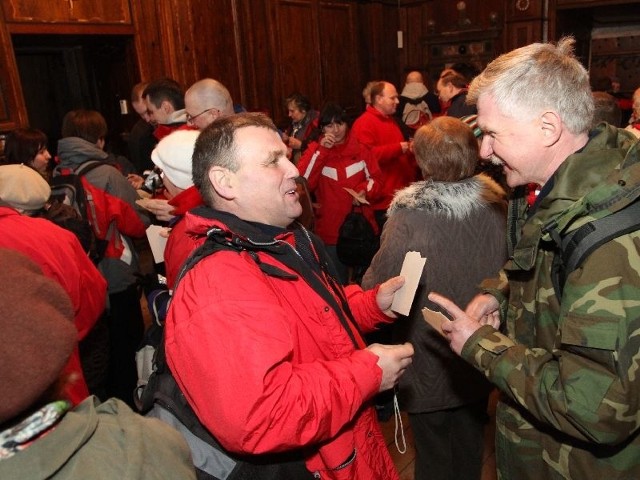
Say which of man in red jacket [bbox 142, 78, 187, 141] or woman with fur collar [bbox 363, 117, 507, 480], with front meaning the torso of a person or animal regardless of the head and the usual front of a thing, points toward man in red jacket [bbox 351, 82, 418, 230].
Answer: the woman with fur collar

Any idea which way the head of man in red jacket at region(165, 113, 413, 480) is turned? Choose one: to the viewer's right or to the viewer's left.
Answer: to the viewer's right

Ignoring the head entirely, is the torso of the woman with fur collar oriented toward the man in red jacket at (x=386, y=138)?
yes

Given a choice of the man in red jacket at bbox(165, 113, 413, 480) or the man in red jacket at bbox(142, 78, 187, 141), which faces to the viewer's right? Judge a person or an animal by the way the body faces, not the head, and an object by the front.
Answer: the man in red jacket at bbox(165, 113, 413, 480)

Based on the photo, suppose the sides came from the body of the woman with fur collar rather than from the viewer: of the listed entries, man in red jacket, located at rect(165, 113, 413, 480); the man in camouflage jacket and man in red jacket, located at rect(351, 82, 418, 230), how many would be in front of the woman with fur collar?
1

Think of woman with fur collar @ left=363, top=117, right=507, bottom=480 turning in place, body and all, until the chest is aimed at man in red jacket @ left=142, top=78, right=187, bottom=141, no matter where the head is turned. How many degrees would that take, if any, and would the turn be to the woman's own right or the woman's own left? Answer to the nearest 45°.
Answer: approximately 45° to the woman's own left

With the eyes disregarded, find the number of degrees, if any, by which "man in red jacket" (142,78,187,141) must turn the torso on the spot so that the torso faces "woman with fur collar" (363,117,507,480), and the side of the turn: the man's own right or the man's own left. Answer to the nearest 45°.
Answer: approximately 135° to the man's own left

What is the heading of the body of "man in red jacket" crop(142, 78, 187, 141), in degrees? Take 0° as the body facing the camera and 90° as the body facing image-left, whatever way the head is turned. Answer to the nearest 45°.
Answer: approximately 90°

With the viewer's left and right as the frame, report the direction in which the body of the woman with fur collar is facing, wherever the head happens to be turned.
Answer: facing away from the viewer

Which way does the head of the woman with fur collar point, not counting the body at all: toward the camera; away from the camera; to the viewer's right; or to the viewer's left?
away from the camera

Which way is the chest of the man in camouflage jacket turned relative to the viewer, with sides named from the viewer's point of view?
facing to the left of the viewer

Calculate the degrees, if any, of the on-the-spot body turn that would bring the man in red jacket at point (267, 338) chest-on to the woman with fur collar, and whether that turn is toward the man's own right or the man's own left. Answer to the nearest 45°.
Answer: approximately 45° to the man's own left

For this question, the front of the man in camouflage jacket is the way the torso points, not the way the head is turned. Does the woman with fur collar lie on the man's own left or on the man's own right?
on the man's own right

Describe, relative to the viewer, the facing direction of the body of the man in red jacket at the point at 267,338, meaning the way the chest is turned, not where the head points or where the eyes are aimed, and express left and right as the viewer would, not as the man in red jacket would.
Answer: facing to the right of the viewer
